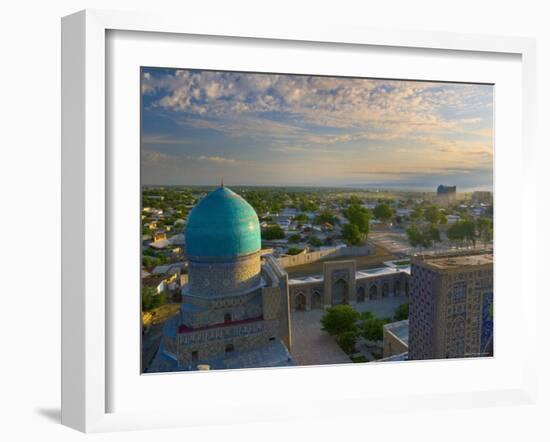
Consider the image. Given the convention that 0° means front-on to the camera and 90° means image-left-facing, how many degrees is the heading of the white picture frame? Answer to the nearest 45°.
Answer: approximately 315°
